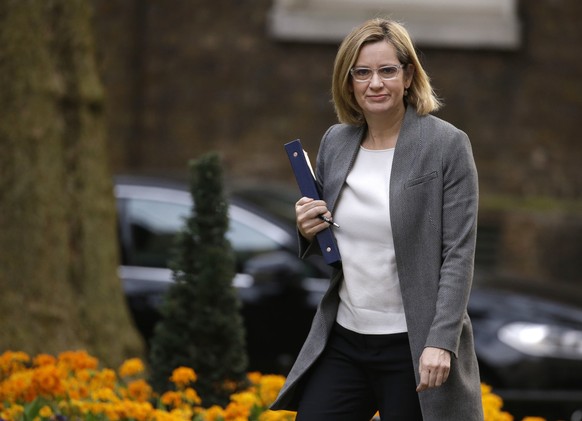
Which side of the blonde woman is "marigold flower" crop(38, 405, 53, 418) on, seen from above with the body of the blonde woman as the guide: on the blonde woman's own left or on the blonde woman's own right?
on the blonde woman's own right

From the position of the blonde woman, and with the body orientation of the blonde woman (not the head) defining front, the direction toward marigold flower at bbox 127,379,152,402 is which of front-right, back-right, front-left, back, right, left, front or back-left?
right

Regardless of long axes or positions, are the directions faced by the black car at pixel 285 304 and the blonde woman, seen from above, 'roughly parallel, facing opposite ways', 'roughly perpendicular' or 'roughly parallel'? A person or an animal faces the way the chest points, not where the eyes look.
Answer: roughly perpendicular

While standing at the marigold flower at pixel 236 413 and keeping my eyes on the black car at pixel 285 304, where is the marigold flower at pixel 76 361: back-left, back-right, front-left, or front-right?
front-left

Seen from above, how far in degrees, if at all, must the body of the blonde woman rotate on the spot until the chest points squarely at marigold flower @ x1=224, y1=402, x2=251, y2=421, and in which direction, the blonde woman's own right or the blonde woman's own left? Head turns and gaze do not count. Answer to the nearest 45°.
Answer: approximately 90° to the blonde woman's own right

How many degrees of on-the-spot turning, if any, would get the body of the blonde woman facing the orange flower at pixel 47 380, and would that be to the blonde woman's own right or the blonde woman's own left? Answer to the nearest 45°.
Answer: approximately 90° to the blonde woman's own right

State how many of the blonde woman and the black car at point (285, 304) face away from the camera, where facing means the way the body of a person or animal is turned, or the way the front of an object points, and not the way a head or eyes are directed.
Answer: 0

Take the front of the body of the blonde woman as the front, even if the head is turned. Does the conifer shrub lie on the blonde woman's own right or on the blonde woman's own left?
on the blonde woman's own right

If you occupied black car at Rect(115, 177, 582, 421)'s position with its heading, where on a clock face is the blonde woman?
The blonde woman is roughly at 1 o'clock from the black car.

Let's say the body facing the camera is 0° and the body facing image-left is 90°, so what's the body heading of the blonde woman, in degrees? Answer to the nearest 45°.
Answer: approximately 45°

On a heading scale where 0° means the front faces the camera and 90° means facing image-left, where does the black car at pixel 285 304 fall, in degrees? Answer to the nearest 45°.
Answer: approximately 315°

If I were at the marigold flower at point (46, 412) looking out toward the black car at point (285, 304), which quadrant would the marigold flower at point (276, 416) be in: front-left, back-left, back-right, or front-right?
front-right

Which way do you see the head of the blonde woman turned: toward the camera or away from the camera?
toward the camera
